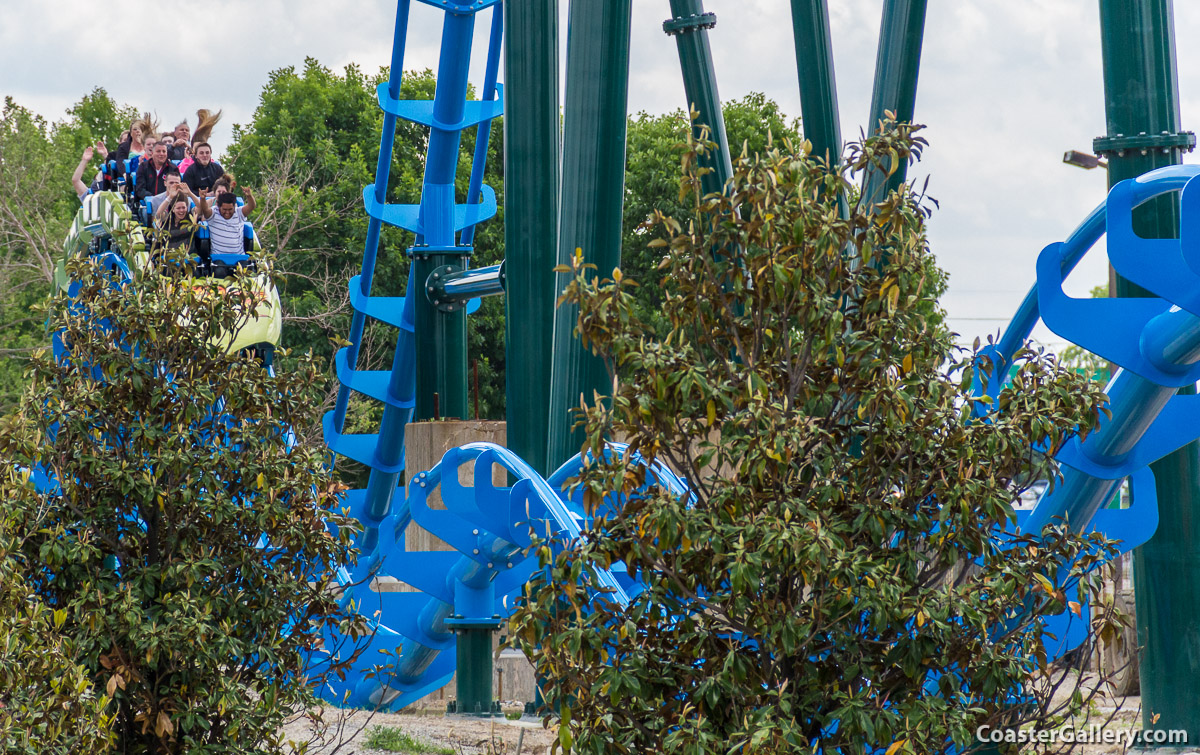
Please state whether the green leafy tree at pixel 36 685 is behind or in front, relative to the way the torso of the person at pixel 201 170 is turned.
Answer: in front

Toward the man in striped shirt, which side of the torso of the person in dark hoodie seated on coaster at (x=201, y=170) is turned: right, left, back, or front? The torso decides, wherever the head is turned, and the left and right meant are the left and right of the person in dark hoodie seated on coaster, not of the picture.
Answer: front

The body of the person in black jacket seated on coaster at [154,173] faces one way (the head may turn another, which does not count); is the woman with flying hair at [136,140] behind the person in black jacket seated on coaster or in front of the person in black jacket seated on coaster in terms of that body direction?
behind

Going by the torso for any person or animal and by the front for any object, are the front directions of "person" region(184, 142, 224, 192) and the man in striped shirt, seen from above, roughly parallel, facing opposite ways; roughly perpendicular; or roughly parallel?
roughly parallel

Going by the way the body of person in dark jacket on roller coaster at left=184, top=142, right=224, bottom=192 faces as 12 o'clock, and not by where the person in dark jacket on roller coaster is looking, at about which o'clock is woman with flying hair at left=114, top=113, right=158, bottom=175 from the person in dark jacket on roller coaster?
The woman with flying hair is roughly at 5 o'clock from the person in dark jacket on roller coaster.

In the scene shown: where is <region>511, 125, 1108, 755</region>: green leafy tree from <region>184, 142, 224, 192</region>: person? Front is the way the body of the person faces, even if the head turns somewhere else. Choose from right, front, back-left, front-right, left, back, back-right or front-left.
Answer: front

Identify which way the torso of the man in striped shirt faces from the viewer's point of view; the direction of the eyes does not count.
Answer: toward the camera

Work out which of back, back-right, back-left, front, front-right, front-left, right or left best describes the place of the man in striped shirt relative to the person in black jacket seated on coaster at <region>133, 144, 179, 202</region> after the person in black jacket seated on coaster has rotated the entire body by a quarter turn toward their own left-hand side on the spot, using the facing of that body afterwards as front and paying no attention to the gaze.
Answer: front-right

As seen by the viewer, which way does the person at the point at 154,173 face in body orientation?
toward the camera

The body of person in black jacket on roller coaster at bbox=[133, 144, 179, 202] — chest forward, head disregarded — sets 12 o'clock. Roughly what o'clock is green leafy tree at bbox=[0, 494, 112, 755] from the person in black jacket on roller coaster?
The green leafy tree is roughly at 12 o'clock from the person in black jacket on roller coaster.

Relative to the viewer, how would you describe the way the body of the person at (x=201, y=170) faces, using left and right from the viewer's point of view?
facing the viewer

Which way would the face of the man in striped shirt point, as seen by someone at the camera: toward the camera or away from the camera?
toward the camera

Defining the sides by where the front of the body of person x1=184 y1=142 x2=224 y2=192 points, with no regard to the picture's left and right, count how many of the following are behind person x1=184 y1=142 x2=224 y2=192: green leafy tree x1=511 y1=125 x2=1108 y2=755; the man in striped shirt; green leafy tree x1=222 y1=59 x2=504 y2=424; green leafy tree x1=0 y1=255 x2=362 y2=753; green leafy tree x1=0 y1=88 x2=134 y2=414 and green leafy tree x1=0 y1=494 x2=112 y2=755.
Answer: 2

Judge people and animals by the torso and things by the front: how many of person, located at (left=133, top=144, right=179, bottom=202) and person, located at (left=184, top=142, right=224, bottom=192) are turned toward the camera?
2
